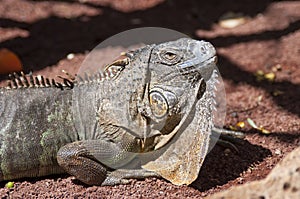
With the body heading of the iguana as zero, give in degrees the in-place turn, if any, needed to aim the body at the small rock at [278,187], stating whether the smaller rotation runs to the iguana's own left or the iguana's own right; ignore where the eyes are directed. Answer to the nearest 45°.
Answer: approximately 90° to the iguana's own right

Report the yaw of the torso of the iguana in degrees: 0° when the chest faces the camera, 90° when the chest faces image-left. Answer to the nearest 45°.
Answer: approximately 270°

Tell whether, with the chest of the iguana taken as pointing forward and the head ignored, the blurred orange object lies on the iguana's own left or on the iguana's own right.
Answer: on the iguana's own left

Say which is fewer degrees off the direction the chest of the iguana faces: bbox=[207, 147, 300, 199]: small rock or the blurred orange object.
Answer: the small rock
